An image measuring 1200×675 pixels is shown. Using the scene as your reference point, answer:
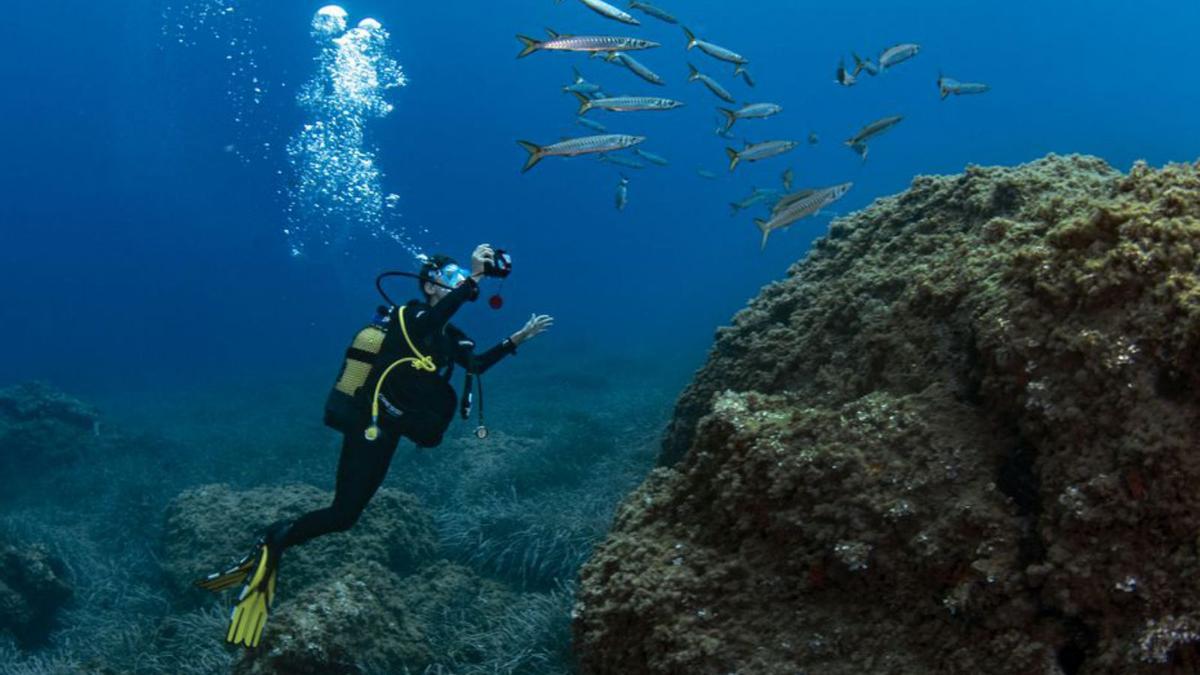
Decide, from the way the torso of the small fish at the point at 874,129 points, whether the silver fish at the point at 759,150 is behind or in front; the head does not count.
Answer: behind

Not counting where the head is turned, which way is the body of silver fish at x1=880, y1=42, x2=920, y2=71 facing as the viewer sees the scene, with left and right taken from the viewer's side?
facing to the right of the viewer

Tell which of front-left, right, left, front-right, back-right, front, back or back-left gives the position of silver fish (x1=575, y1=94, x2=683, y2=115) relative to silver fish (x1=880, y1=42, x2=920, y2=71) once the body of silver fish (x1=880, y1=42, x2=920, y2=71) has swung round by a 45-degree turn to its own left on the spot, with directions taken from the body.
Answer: back

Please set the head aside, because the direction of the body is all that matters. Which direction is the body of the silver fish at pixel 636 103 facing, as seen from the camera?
to the viewer's right

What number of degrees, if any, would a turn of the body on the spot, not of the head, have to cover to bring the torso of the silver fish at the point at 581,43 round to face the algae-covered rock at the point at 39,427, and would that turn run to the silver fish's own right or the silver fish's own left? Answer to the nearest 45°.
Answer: approximately 135° to the silver fish's own left

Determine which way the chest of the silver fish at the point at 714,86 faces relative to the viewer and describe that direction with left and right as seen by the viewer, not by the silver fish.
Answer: facing to the right of the viewer

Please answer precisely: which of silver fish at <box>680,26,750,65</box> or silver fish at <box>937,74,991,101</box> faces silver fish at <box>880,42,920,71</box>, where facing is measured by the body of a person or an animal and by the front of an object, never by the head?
silver fish at <box>680,26,750,65</box>

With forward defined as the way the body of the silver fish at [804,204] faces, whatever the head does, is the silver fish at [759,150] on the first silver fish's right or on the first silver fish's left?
on the first silver fish's left

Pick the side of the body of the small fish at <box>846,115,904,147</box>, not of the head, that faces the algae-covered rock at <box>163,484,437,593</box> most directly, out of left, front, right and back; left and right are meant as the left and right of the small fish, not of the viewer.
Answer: back
